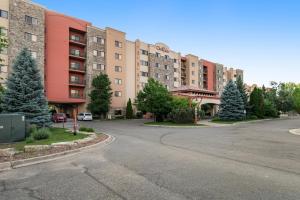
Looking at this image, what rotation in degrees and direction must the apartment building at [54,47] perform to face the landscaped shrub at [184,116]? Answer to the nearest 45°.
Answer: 0° — it already faces it

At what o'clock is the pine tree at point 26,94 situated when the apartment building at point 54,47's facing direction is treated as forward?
The pine tree is roughly at 1 o'clock from the apartment building.

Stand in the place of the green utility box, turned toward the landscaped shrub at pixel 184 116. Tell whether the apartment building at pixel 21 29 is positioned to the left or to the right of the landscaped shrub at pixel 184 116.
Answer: left

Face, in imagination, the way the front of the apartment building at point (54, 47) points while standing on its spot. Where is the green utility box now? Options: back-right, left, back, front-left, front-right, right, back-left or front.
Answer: front-right

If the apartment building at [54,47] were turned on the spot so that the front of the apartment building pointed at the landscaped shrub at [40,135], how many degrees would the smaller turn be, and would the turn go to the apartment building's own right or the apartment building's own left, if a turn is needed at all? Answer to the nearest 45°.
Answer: approximately 45° to the apartment building's own right

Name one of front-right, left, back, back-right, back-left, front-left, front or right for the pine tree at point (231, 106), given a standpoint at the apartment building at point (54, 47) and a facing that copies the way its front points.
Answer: front-left

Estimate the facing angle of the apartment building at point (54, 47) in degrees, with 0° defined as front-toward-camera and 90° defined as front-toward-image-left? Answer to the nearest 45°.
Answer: approximately 315°
